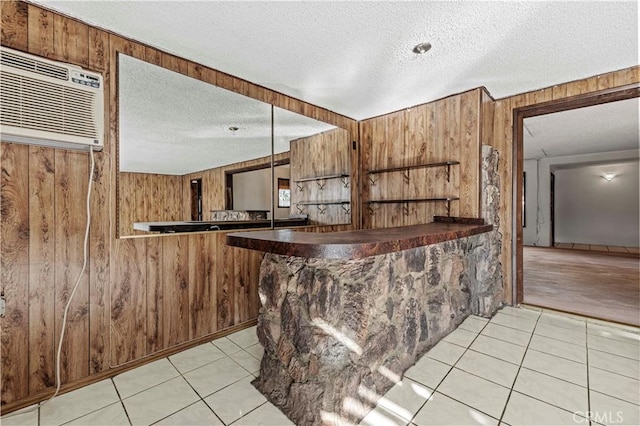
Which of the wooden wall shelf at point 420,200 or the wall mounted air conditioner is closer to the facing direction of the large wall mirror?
the wooden wall shelf

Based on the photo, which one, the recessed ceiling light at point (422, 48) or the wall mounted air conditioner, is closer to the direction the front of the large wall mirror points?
the recessed ceiling light

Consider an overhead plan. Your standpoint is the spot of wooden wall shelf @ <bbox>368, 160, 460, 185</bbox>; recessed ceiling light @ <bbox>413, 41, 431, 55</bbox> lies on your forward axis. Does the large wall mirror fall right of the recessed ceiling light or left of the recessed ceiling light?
right

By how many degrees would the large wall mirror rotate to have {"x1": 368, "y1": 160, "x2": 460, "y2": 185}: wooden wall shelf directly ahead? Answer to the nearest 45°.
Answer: approximately 45° to its left

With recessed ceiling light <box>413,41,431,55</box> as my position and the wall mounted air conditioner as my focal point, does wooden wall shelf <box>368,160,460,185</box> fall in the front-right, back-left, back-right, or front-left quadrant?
back-right

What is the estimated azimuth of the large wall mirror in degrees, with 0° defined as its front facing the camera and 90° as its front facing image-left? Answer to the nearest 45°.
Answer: approximately 315°

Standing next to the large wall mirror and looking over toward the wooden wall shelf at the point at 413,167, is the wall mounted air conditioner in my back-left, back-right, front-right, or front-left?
back-right

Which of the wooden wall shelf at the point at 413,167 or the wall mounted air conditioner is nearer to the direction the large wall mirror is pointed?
the wooden wall shelf

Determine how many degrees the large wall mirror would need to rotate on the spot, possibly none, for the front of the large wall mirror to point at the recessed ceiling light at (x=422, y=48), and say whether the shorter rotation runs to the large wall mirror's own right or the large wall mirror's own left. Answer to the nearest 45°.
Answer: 0° — it already faces it

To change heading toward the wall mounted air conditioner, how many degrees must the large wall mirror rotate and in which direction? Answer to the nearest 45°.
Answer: approximately 90° to its right
